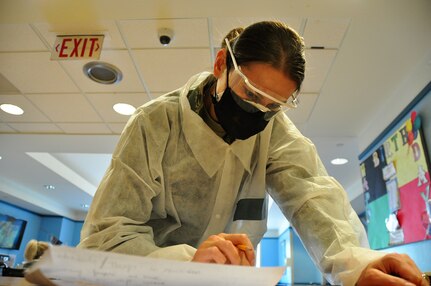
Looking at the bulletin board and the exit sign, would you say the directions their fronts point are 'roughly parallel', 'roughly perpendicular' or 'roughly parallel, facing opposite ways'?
roughly perpendicular

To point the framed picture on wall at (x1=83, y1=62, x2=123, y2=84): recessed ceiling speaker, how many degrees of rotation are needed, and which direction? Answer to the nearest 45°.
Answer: approximately 45° to its right

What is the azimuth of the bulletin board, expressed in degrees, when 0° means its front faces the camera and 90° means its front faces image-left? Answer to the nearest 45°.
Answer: approximately 45°

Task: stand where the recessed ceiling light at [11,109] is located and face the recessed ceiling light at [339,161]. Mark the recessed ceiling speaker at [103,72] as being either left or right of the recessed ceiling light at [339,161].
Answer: right

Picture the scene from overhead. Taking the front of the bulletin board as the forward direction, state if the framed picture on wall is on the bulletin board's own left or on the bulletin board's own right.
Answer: on the bulletin board's own right
